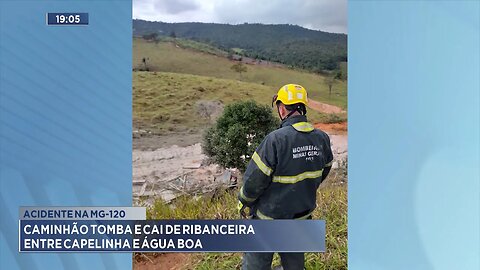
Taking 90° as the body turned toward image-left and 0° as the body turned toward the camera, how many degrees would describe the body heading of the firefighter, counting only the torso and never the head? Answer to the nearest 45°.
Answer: approximately 135°

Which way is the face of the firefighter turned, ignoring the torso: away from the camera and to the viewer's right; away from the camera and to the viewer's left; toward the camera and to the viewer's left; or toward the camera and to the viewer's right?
away from the camera and to the viewer's left

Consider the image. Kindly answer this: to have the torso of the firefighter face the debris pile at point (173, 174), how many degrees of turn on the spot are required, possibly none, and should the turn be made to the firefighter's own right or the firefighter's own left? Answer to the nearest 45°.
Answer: approximately 45° to the firefighter's own left
